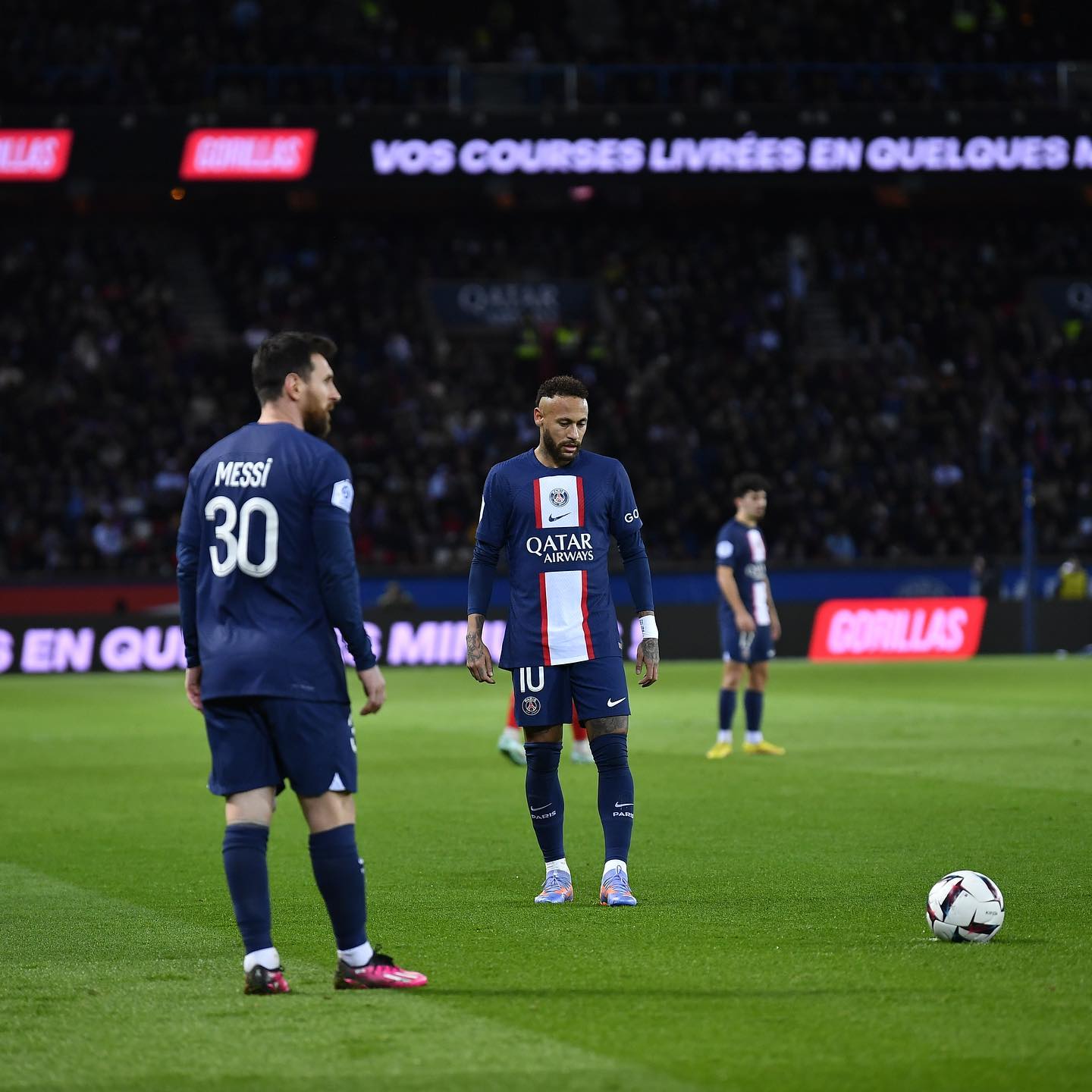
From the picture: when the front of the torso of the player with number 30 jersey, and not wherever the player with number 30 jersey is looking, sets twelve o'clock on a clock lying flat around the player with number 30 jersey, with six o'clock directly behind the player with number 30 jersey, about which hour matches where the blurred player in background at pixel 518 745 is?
The blurred player in background is roughly at 11 o'clock from the player with number 30 jersey.

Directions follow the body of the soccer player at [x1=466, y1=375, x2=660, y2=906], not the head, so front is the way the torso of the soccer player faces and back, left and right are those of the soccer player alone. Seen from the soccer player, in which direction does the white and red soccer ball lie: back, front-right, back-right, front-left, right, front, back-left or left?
front-left

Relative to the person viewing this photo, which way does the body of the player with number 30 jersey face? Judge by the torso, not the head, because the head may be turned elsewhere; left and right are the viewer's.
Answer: facing away from the viewer and to the right of the viewer

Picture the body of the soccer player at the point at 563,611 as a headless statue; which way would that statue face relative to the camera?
toward the camera

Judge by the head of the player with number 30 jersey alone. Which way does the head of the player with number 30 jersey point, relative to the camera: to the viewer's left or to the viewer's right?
to the viewer's right

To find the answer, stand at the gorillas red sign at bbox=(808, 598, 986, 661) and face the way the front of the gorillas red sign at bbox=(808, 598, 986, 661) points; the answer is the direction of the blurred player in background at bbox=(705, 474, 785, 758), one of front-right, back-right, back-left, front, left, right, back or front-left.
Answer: front

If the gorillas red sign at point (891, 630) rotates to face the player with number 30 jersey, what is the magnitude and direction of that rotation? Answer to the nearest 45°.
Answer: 0° — it already faces them

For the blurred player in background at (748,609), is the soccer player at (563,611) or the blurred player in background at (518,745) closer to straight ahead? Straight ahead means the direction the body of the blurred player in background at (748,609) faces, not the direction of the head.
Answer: the soccer player

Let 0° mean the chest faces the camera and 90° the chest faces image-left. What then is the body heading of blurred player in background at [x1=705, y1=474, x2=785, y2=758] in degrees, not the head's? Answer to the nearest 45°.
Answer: approximately 315°

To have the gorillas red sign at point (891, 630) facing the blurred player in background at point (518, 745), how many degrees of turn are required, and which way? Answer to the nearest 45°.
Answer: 0° — it already faces them

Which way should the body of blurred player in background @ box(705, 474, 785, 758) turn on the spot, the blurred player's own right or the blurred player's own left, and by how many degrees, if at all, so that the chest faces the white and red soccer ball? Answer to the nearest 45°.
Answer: approximately 45° to the blurred player's own right

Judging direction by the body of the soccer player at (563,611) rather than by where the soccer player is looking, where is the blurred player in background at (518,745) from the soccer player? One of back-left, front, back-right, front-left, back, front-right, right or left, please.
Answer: back

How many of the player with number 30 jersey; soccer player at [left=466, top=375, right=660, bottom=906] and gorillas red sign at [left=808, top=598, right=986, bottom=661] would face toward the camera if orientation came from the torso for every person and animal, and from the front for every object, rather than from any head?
2

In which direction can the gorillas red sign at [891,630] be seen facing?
toward the camera
